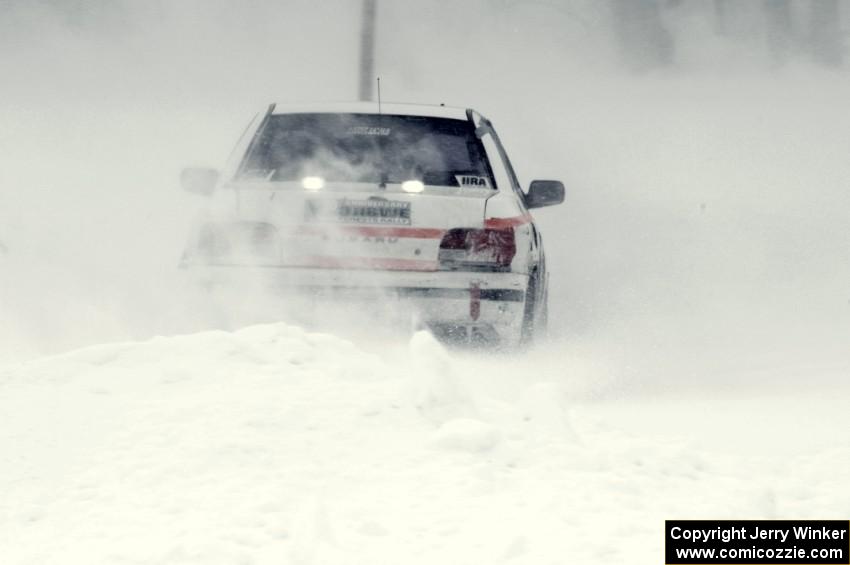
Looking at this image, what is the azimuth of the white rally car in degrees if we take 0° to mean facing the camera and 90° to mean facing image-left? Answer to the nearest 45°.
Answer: approximately 180°

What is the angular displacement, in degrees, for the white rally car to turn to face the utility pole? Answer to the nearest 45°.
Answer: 0° — it already faces it
